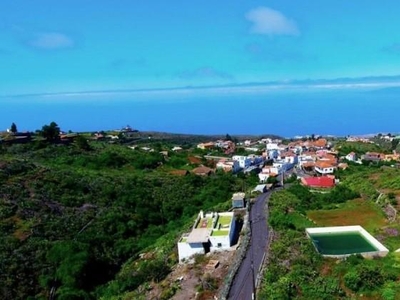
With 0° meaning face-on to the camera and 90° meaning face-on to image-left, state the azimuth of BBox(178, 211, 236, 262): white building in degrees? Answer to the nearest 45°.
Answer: approximately 0°
